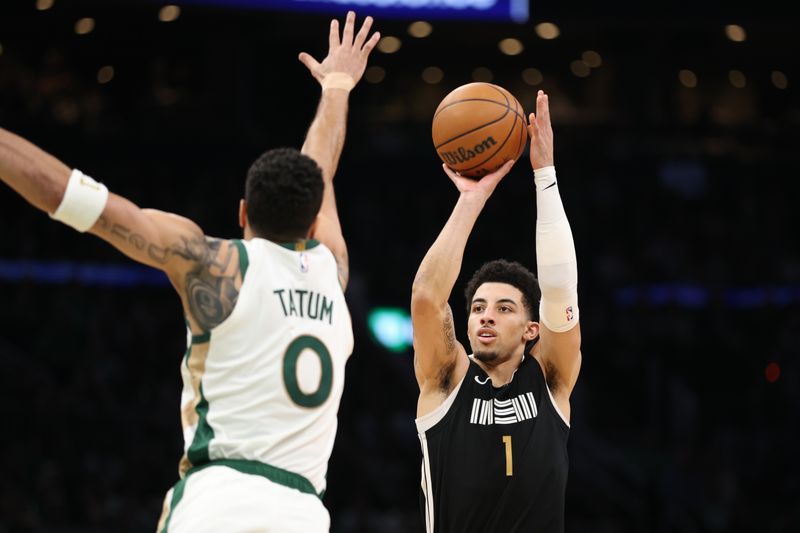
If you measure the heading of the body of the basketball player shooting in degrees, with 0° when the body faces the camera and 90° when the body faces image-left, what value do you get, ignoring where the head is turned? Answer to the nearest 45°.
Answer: approximately 0°

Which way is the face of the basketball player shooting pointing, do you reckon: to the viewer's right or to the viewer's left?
to the viewer's left
